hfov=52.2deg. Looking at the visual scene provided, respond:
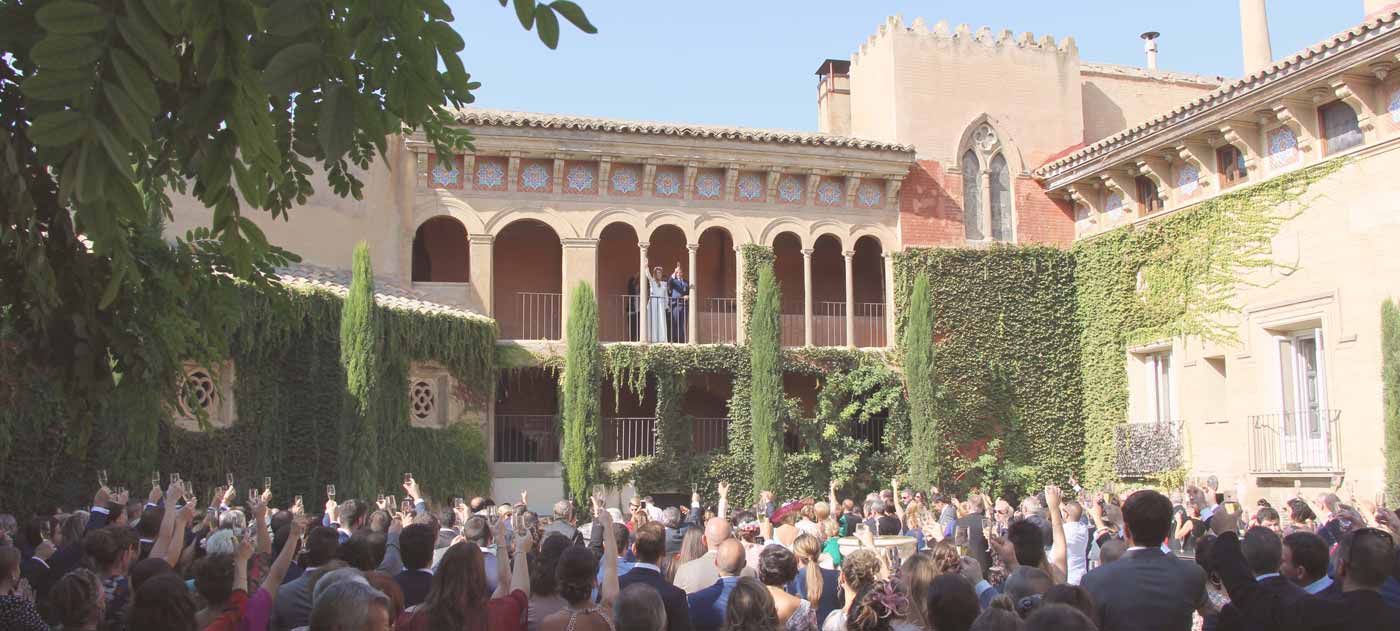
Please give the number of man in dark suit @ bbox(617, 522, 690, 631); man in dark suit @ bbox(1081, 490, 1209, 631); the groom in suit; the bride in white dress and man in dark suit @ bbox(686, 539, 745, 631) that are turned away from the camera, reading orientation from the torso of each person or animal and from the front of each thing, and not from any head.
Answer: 3

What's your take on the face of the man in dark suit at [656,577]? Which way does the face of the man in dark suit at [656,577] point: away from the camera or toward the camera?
away from the camera

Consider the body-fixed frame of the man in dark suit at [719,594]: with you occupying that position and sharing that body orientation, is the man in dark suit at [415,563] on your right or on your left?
on your left

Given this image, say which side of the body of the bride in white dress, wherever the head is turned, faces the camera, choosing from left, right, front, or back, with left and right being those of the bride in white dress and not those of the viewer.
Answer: front

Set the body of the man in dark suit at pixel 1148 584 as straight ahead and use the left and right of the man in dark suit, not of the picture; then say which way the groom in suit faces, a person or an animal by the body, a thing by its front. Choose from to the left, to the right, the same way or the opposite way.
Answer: the opposite way

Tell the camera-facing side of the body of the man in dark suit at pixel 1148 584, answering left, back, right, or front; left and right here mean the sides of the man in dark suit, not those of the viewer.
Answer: back

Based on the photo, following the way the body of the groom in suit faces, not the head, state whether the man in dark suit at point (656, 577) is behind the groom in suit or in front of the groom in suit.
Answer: in front

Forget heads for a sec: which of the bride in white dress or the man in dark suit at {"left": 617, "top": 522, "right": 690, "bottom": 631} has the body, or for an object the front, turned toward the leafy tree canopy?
the bride in white dress

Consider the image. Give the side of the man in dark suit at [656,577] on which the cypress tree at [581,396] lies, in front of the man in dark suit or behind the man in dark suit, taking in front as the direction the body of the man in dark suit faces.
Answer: in front

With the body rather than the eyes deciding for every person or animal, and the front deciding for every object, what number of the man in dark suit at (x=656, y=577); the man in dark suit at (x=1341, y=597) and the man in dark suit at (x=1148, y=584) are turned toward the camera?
0

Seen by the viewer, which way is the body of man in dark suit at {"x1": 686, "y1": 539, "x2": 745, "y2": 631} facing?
away from the camera

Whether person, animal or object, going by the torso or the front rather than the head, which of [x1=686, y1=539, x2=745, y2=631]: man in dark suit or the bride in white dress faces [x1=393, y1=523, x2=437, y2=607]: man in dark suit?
the bride in white dress

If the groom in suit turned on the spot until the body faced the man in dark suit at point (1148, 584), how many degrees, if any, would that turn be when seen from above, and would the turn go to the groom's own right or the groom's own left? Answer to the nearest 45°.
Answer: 0° — they already face them

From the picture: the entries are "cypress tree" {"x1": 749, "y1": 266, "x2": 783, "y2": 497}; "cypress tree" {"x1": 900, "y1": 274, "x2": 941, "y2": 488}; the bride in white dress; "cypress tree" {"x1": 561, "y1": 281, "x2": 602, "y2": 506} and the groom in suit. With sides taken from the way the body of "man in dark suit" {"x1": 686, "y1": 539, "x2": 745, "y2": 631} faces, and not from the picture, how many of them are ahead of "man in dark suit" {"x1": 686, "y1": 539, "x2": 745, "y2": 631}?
5

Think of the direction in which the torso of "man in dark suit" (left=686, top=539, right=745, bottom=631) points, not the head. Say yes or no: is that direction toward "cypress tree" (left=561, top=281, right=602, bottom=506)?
yes

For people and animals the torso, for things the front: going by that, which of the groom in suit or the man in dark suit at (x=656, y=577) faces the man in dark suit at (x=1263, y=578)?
the groom in suit

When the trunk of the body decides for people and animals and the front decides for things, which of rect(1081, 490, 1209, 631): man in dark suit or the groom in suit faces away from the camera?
the man in dark suit
